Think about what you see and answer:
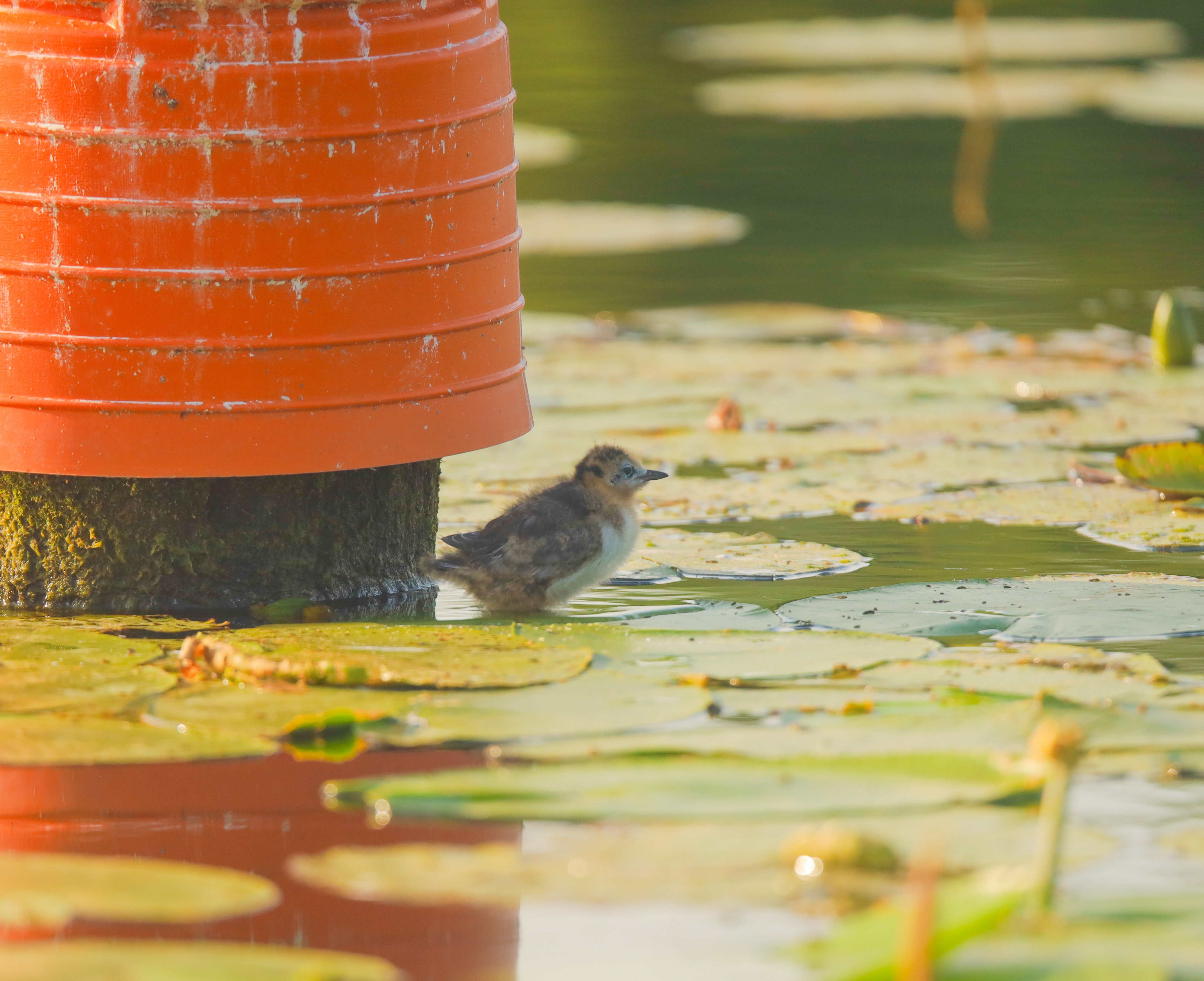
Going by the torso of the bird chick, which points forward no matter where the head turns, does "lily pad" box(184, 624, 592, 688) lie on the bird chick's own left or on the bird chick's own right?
on the bird chick's own right

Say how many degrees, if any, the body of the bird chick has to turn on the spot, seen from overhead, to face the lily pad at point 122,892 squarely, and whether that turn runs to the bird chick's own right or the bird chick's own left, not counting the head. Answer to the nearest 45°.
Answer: approximately 90° to the bird chick's own right

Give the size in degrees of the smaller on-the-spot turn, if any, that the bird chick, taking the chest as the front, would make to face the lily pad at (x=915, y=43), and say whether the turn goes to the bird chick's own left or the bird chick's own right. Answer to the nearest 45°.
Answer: approximately 90° to the bird chick's own left

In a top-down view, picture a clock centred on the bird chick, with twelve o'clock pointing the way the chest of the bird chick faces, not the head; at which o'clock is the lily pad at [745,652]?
The lily pad is roughly at 2 o'clock from the bird chick.

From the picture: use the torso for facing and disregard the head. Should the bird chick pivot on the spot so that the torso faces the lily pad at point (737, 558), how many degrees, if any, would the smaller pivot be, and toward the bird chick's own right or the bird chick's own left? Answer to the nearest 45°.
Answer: approximately 45° to the bird chick's own left

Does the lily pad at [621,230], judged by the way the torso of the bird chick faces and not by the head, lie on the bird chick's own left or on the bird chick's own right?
on the bird chick's own left

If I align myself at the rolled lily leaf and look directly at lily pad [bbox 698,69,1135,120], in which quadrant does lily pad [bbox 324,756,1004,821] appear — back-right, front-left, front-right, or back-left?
back-left

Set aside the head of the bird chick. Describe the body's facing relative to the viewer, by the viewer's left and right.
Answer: facing to the right of the viewer

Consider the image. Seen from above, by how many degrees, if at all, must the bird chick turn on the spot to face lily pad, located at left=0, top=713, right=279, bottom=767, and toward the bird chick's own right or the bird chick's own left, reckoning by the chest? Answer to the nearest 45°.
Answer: approximately 135° to the bird chick's own right

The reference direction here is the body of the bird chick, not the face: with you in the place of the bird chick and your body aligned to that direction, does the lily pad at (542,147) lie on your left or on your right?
on your left

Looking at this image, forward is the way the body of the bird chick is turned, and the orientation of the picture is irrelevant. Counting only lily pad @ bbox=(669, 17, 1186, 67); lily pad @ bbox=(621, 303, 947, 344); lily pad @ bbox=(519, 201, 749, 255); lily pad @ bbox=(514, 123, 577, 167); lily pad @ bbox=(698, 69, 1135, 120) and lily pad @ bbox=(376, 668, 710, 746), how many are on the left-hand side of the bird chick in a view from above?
5

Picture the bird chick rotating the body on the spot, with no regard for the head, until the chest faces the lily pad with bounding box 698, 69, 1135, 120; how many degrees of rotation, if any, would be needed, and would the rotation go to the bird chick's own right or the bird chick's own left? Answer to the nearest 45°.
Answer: approximately 90° to the bird chick's own left

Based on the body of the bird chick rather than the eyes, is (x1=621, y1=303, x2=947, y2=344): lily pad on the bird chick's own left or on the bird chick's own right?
on the bird chick's own left

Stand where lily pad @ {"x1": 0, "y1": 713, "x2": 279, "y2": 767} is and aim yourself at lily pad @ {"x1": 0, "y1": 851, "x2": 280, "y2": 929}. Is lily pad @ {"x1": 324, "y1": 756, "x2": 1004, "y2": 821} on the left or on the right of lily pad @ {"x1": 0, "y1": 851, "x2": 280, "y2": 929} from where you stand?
left
